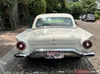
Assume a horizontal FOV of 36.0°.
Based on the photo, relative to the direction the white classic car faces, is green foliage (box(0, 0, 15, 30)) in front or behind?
in front

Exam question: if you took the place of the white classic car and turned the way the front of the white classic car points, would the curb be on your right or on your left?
on your left

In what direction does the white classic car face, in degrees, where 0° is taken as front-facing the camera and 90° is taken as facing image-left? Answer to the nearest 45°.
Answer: approximately 180°

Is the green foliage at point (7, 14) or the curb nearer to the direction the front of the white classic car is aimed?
the green foliage

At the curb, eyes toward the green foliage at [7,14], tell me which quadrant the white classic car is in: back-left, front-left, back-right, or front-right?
front-right

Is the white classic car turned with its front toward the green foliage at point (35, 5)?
yes
